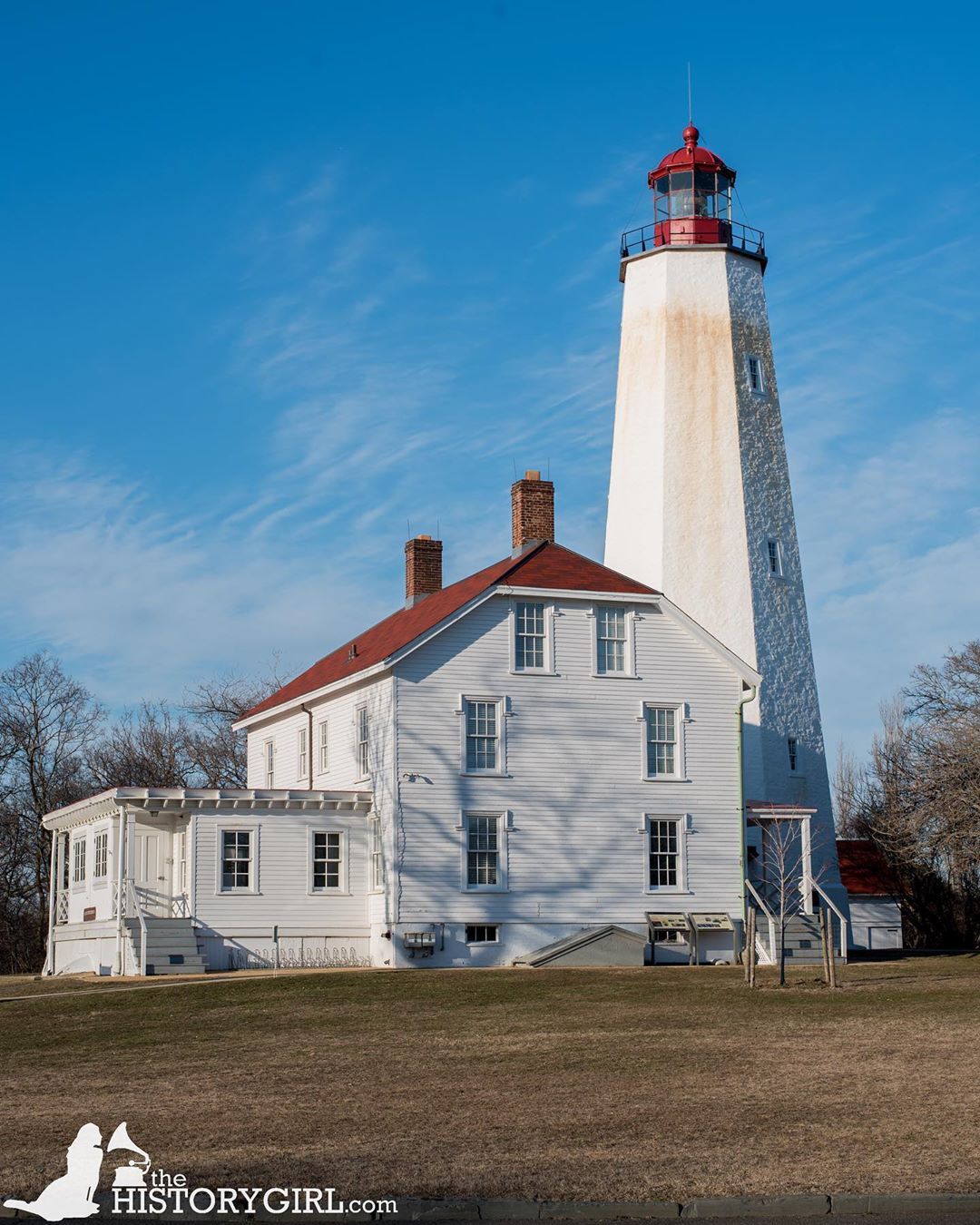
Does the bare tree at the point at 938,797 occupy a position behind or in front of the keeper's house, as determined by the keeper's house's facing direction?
behind

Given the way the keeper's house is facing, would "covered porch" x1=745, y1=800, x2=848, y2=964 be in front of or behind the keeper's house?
behind

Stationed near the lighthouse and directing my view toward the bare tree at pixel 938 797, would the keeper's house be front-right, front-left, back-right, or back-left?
back-right
